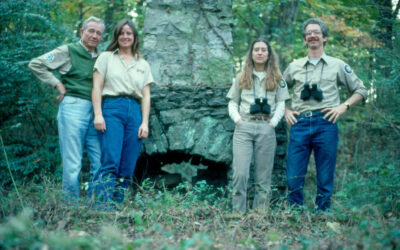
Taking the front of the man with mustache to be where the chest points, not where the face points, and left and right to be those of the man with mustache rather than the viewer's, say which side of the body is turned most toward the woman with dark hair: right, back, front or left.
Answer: right

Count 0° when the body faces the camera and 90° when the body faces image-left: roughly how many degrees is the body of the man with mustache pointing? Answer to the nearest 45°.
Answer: approximately 0°

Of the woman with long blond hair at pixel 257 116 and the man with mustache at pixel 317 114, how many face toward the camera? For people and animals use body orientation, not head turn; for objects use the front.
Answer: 2

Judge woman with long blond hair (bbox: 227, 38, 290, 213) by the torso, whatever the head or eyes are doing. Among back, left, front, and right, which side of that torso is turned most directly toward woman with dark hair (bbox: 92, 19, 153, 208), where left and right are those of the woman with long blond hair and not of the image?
right
